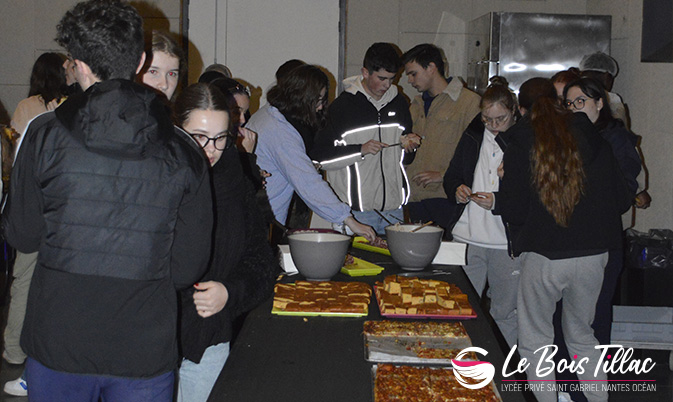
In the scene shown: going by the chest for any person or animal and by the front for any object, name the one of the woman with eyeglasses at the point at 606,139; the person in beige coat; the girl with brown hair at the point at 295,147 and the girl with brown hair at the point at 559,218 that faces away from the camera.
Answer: the girl with brown hair at the point at 559,218

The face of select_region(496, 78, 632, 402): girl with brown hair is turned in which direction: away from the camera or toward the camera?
away from the camera

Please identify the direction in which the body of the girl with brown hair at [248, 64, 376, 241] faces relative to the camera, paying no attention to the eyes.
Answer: to the viewer's right

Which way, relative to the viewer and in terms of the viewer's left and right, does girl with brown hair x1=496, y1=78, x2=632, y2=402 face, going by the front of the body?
facing away from the viewer

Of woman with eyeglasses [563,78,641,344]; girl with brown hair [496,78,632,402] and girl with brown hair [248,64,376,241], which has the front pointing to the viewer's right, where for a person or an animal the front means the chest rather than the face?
girl with brown hair [248,64,376,241]

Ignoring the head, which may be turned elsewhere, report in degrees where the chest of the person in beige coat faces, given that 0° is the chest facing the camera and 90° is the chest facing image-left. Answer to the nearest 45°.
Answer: approximately 45°

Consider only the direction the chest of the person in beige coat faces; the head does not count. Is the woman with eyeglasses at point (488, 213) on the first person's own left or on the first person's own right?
on the first person's own left

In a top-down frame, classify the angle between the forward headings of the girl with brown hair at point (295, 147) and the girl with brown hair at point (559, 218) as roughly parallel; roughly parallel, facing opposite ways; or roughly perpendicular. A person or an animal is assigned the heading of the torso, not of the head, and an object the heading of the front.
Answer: roughly perpendicular
